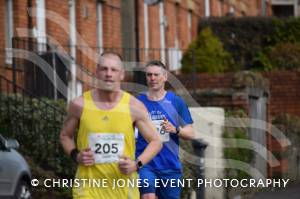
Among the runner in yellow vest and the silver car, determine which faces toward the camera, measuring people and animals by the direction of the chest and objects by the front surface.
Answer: the runner in yellow vest

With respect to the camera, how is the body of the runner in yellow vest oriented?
toward the camera

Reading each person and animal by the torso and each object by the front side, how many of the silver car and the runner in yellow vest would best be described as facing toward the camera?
1

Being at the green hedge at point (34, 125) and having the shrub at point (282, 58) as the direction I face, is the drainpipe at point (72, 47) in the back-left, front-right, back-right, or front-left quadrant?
front-left

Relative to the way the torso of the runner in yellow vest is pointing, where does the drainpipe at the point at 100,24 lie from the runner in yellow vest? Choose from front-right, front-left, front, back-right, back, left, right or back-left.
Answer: back

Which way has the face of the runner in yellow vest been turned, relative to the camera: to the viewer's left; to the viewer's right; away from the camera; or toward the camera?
toward the camera

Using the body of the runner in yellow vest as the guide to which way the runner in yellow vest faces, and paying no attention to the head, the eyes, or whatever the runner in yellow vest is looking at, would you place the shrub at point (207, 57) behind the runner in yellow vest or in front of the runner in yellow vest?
behind

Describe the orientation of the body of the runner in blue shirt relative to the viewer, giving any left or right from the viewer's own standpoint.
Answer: facing the viewer and to the left of the viewer
